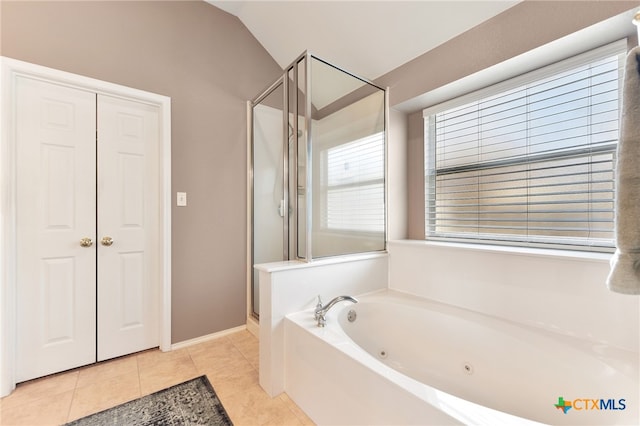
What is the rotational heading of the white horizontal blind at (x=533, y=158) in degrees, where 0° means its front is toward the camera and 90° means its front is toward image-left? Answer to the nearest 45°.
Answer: approximately 45°

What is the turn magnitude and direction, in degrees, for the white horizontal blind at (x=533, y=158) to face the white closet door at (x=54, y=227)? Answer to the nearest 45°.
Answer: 0° — it already faces it

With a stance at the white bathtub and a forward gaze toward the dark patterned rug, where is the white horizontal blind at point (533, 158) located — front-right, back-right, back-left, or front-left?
back-right

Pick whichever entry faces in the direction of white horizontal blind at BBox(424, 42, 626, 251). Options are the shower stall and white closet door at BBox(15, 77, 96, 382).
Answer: the white closet door

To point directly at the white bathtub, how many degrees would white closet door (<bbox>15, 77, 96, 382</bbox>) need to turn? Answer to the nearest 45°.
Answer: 0° — it already faces it

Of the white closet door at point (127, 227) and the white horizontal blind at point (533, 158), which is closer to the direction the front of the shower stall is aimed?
the white closet door

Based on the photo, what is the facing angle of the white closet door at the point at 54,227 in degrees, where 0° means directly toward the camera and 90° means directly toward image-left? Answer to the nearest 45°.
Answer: approximately 315°

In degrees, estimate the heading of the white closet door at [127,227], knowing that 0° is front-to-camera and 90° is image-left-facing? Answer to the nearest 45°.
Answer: approximately 315°

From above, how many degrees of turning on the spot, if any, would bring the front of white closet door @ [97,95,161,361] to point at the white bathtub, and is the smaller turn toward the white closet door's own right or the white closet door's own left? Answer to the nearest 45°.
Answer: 0° — it already faces it

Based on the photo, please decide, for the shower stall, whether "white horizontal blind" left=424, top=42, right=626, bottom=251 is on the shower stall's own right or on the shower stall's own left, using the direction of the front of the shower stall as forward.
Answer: on the shower stall's own left
